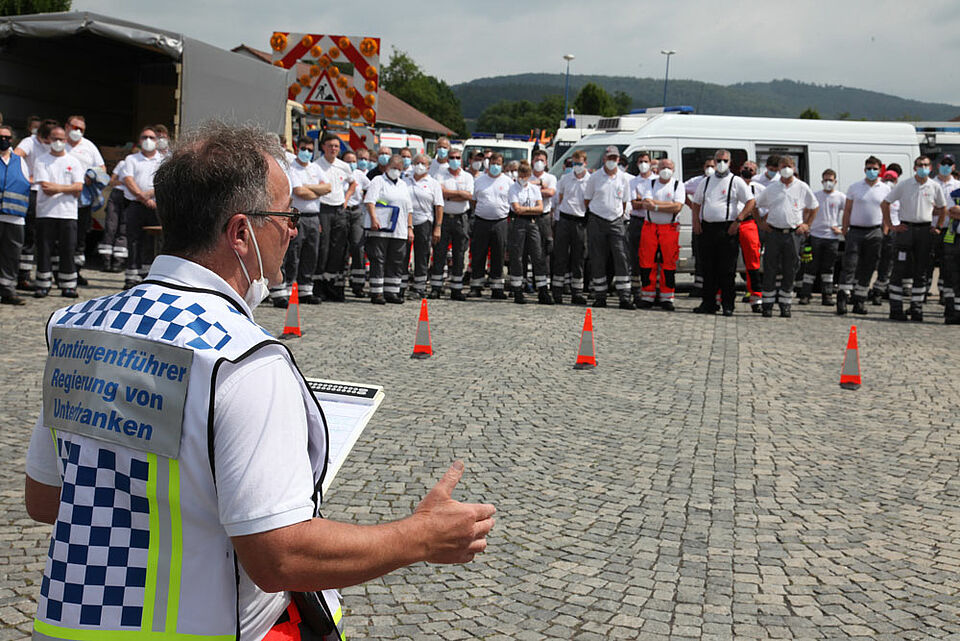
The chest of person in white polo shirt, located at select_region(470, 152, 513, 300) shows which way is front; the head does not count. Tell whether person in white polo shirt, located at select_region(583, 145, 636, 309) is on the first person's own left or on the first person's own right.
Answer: on the first person's own left

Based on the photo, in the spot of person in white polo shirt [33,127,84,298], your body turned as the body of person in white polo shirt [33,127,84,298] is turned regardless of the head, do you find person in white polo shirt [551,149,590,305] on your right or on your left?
on your left

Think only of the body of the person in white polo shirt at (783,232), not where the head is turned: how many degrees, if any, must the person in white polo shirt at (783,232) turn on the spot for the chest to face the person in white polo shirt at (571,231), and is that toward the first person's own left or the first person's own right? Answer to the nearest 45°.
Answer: approximately 90° to the first person's own right

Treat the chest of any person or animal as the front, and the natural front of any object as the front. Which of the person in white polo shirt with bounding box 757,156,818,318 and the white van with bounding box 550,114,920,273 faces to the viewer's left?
the white van

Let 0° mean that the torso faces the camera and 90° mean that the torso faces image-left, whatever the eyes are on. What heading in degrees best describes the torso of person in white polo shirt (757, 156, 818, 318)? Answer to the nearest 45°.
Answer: approximately 0°

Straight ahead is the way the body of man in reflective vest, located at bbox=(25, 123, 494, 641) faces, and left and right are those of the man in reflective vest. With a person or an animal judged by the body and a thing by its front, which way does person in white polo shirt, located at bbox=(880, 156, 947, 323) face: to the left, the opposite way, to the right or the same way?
the opposite way

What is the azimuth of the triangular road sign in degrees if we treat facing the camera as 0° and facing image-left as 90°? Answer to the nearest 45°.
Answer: approximately 0°

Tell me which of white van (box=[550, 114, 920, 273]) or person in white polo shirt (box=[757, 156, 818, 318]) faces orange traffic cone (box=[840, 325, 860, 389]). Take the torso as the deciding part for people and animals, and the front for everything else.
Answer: the person in white polo shirt

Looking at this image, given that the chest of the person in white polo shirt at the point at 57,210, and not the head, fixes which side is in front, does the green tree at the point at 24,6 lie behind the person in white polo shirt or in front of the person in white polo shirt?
behind

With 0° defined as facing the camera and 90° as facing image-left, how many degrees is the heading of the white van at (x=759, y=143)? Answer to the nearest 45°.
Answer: approximately 90°

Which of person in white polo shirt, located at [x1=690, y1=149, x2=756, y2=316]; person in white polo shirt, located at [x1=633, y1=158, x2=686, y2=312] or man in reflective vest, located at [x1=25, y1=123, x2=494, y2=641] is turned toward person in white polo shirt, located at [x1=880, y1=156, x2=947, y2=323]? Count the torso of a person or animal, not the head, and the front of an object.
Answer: the man in reflective vest
